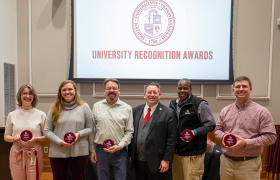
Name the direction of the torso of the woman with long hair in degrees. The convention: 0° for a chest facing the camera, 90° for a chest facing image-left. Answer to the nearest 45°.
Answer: approximately 0°

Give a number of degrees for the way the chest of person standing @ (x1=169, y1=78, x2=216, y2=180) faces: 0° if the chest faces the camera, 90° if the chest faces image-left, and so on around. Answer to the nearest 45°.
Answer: approximately 45°

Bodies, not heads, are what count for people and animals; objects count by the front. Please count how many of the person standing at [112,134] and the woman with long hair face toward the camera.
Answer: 2

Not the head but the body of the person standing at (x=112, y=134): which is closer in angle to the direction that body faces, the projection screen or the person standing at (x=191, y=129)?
the person standing

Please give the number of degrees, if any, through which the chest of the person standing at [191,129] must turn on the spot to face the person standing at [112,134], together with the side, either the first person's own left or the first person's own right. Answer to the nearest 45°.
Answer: approximately 45° to the first person's own right

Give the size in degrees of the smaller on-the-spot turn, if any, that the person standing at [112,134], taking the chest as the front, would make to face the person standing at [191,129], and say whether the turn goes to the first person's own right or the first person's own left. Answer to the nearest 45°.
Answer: approximately 90° to the first person's own left
